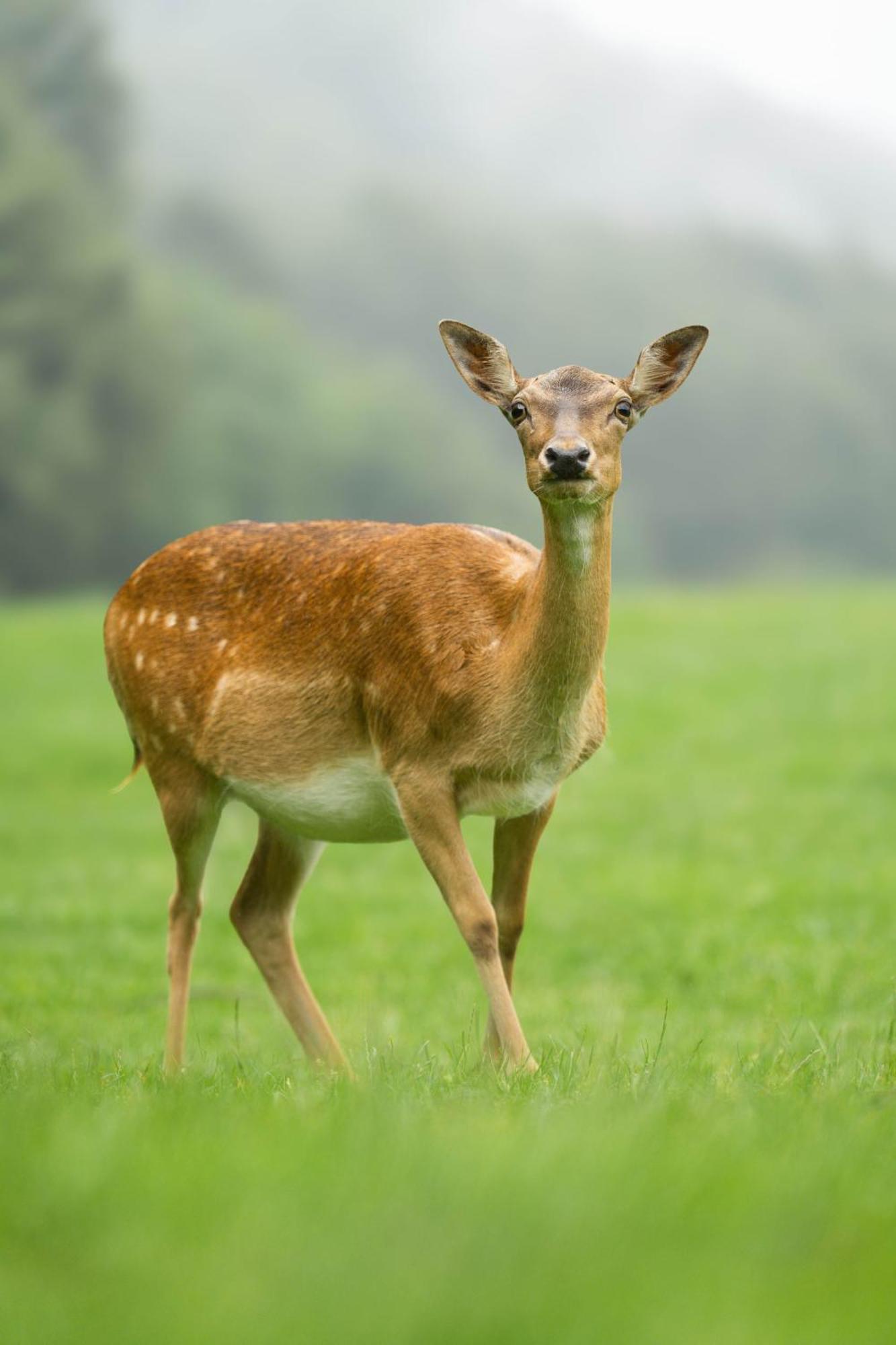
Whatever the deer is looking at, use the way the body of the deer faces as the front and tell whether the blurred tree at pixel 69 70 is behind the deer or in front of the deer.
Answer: behind

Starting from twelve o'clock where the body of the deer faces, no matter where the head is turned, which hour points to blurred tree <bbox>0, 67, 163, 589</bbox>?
The blurred tree is roughly at 7 o'clock from the deer.

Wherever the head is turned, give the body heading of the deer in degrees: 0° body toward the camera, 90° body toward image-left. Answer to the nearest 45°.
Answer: approximately 315°
